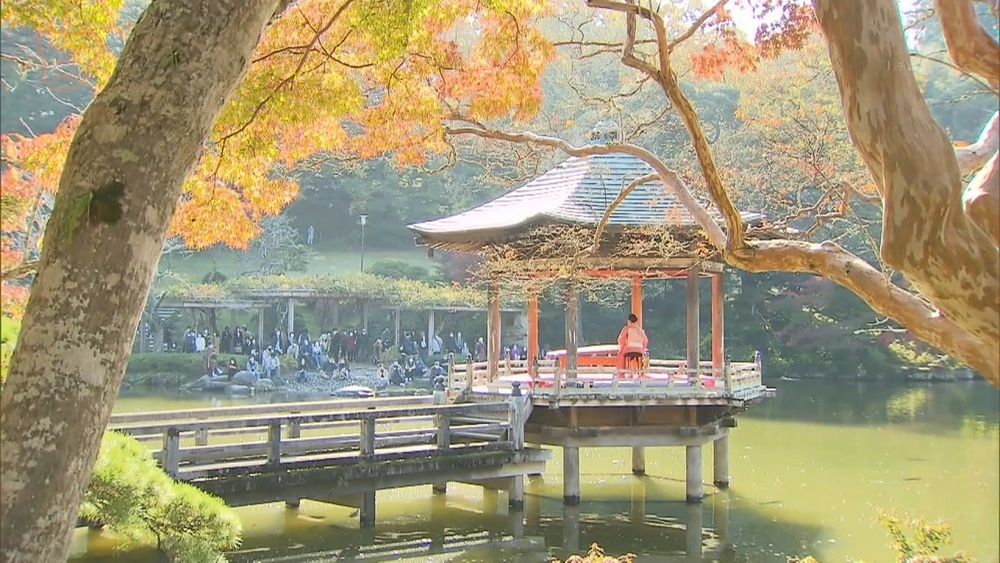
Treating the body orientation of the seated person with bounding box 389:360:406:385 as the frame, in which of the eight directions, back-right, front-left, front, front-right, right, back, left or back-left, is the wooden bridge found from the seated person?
front-right

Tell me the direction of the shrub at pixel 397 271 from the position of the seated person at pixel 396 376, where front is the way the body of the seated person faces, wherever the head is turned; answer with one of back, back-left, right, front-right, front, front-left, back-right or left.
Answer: back-left

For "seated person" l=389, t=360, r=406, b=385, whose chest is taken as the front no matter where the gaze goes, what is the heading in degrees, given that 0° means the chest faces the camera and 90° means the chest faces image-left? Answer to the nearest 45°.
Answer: approximately 315°

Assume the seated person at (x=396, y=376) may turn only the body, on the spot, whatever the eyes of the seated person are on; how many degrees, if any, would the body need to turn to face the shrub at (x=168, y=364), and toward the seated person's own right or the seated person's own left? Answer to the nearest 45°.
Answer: approximately 135° to the seated person's own right

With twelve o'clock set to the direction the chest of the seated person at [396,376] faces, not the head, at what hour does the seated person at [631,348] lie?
the seated person at [631,348] is roughly at 1 o'clock from the seated person at [396,376].

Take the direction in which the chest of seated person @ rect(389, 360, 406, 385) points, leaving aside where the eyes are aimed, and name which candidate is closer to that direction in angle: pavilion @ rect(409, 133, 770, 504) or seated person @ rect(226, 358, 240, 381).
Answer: the pavilion

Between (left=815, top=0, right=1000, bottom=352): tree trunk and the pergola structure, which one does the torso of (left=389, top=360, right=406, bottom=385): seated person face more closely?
the tree trunk

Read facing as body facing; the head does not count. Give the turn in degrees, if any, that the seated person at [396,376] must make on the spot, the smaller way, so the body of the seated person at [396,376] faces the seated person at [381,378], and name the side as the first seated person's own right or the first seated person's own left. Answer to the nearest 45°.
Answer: approximately 135° to the first seated person's own right

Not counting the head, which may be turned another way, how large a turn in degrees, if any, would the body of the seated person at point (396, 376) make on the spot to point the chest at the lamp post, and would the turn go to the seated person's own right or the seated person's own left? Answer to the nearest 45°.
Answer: approximately 135° to the seated person's own left

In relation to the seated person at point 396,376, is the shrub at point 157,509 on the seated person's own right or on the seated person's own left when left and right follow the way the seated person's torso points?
on the seated person's own right

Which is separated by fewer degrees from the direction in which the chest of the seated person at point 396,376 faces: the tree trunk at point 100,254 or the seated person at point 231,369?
the tree trunk

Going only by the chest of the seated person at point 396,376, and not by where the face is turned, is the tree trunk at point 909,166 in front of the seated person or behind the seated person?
in front

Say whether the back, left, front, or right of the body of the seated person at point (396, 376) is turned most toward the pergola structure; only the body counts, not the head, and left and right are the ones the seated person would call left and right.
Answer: back
